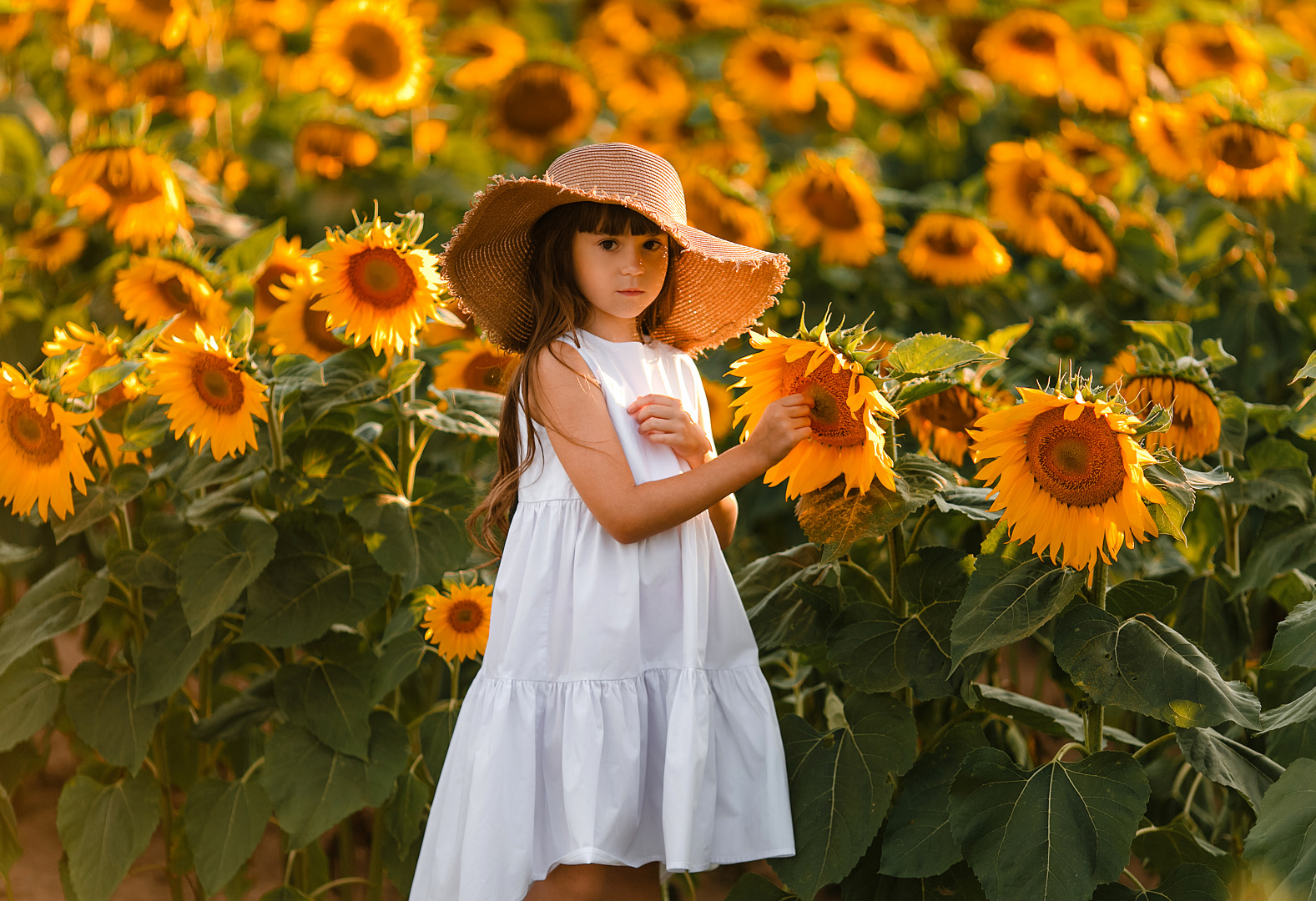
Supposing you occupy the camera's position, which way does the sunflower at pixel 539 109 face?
facing the viewer

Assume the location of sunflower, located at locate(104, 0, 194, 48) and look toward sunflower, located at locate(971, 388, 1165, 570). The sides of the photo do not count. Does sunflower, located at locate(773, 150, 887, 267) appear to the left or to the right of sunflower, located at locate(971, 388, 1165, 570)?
left

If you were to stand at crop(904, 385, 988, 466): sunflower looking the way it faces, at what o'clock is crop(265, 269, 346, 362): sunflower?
crop(265, 269, 346, 362): sunflower is roughly at 3 o'clock from crop(904, 385, 988, 466): sunflower.

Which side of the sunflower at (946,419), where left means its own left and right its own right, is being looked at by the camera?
front

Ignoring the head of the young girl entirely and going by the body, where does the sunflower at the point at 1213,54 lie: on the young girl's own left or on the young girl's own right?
on the young girl's own left

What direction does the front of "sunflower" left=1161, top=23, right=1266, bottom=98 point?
toward the camera

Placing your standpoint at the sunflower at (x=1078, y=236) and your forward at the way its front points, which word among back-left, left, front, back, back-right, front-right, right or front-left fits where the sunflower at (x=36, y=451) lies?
front

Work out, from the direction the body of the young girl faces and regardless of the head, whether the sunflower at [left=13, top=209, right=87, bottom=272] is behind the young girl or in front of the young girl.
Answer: behind

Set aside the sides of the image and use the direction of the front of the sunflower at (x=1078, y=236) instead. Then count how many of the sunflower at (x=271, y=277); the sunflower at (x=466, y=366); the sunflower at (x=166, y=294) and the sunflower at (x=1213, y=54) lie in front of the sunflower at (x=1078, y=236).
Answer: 3

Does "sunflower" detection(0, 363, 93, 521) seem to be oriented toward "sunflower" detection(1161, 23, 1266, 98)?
no

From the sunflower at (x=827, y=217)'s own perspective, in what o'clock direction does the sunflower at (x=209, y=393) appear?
the sunflower at (x=209, y=393) is roughly at 1 o'clock from the sunflower at (x=827, y=217).

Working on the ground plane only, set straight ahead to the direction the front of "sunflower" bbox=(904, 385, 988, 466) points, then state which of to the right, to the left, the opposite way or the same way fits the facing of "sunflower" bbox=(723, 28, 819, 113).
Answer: the same way

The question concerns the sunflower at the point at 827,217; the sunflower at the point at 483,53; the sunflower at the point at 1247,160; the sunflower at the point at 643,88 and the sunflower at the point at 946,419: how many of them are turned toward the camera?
5

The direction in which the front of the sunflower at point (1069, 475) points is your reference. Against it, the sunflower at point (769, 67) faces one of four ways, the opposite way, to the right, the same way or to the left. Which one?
the same way

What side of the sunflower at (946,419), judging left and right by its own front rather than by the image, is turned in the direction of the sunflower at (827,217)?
back

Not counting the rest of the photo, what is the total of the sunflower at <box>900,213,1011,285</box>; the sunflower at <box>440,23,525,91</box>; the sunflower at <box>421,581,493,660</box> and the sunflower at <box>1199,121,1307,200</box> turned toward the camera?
4

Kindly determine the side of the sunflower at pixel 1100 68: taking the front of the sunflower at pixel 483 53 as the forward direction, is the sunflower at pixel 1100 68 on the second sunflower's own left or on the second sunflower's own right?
on the second sunflower's own left

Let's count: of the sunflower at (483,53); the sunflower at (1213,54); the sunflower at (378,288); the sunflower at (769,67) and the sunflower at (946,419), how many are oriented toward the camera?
5
